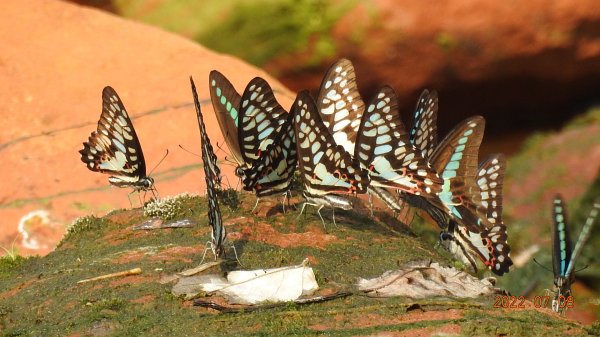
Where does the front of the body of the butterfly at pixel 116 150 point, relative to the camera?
to the viewer's right

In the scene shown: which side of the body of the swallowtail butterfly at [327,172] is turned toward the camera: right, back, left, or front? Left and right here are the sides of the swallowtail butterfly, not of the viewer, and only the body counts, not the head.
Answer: left

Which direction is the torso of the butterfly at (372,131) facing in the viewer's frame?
to the viewer's left

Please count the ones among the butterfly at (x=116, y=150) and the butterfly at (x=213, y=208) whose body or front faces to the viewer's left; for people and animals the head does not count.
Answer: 0

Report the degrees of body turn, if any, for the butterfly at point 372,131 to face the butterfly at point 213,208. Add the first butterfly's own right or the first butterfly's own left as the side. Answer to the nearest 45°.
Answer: approximately 45° to the first butterfly's own left

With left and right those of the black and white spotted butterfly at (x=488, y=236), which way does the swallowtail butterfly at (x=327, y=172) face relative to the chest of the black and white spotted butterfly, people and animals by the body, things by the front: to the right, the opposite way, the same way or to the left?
the same way

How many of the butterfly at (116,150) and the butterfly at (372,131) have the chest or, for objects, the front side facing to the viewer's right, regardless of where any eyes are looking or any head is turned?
1

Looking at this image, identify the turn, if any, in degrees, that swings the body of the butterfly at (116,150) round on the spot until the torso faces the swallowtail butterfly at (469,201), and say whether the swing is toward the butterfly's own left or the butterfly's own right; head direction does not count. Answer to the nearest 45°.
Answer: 0° — it already faces it

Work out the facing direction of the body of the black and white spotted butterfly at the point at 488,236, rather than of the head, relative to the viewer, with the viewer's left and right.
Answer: facing to the left of the viewer
